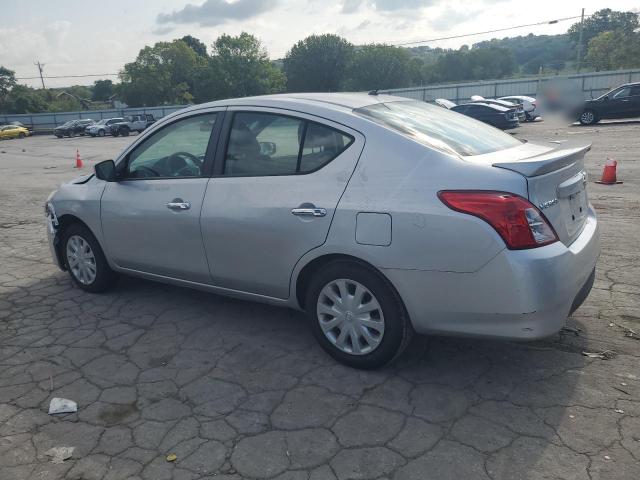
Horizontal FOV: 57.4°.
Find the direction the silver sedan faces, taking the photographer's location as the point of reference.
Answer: facing away from the viewer and to the left of the viewer

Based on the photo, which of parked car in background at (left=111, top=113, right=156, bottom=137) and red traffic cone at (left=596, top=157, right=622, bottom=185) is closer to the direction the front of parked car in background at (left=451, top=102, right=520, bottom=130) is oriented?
the red traffic cone

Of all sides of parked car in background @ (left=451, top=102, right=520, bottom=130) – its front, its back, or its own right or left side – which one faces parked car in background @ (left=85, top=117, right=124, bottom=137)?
back

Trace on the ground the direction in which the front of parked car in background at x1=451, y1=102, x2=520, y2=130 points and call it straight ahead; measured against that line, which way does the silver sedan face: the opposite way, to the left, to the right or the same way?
the opposite way

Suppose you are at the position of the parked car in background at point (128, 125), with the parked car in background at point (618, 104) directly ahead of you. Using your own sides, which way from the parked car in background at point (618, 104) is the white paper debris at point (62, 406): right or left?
right

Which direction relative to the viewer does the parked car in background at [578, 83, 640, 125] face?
to the viewer's left

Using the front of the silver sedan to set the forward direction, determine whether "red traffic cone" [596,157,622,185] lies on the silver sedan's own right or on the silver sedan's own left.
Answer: on the silver sedan's own right

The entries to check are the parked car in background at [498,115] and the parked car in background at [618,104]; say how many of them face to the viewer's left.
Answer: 1

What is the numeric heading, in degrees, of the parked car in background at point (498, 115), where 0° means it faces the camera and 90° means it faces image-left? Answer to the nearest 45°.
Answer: approximately 315°
